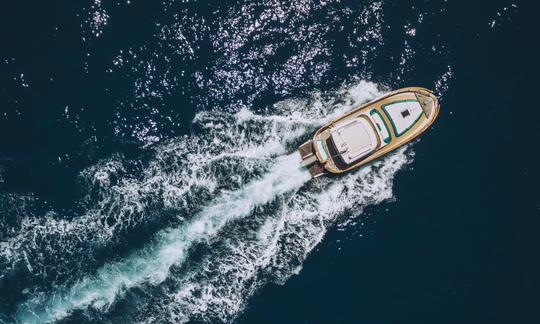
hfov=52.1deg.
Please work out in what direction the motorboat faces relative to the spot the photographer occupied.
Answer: facing away from the viewer and to the right of the viewer
